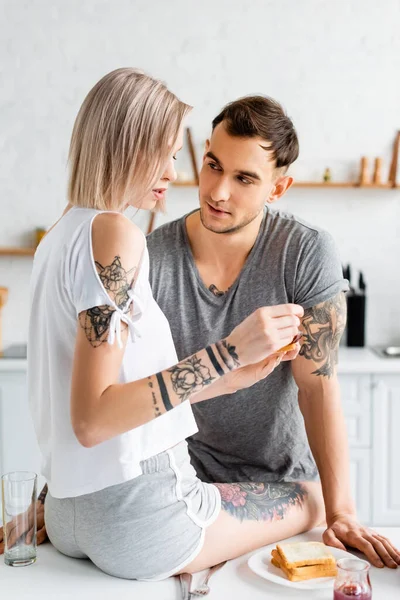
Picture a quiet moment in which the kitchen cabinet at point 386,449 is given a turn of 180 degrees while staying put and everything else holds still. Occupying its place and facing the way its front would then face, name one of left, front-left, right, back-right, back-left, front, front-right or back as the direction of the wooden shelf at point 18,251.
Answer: left

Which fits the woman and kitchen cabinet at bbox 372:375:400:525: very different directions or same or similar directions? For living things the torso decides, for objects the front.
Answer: very different directions

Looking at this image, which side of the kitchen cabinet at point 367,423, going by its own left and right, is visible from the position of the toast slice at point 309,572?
front

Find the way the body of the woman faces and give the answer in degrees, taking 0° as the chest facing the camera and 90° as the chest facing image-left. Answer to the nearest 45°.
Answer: approximately 225°

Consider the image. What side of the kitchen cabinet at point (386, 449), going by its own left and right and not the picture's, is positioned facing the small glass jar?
front

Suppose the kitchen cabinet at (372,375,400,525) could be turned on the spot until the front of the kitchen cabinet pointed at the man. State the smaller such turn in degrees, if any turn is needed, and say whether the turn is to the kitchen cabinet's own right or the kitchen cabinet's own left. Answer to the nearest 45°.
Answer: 0° — it already faces them

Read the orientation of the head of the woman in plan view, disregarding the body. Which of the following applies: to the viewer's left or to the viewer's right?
to the viewer's right

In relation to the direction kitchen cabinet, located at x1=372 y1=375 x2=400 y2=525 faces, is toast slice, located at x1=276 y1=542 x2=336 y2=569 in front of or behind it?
in front

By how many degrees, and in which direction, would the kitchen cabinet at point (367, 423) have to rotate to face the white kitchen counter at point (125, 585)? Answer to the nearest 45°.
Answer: approximately 45° to its right
